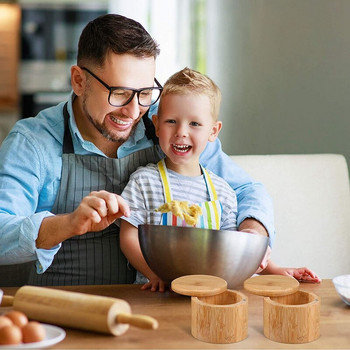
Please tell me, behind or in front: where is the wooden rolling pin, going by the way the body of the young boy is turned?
in front

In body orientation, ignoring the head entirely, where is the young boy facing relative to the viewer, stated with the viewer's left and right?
facing the viewer

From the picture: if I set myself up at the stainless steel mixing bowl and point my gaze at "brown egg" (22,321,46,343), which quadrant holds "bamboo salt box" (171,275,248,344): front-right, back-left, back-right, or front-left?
front-left

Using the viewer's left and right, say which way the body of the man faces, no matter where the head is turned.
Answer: facing the viewer and to the right of the viewer

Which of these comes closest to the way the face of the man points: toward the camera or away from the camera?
toward the camera

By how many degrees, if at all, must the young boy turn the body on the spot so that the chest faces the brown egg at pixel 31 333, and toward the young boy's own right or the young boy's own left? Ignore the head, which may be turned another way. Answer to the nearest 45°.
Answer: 0° — they already face it

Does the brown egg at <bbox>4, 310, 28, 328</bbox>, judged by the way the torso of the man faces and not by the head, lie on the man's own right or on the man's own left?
on the man's own right

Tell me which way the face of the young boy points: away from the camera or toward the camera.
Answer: toward the camera

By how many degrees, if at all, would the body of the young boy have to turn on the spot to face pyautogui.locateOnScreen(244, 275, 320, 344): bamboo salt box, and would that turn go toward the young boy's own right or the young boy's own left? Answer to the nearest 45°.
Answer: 0° — they already face it

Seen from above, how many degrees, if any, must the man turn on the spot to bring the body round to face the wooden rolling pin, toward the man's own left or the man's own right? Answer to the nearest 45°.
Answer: approximately 45° to the man's own right

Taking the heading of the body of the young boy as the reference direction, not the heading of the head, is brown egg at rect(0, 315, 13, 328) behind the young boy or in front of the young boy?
in front

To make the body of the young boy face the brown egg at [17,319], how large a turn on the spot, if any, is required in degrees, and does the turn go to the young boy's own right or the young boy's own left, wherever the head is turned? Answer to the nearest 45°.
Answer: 0° — they already face it

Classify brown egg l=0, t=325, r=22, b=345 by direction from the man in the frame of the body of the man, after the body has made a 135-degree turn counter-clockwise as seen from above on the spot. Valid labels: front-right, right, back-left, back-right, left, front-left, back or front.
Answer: back

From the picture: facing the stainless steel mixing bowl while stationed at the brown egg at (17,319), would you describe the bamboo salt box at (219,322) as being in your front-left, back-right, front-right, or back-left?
front-right

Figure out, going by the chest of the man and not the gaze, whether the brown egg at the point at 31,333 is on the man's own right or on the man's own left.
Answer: on the man's own right
